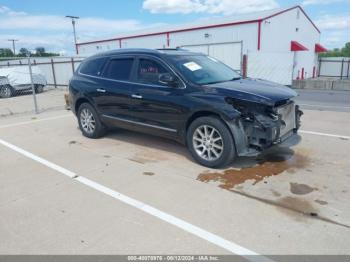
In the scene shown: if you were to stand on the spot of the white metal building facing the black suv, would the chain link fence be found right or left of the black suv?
right

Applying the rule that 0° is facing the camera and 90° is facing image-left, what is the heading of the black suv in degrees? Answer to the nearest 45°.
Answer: approximately 315°

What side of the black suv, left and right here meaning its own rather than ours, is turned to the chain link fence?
back

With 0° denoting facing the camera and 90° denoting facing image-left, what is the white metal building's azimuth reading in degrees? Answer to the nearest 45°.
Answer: approximately 315°

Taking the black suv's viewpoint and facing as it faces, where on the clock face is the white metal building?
The white metal building is roughly at 8 o'clock from the black suv.

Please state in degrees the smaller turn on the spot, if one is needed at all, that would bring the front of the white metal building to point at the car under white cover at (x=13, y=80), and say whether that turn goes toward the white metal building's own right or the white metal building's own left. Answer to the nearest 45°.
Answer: approximately 90° to the white metal building's own right

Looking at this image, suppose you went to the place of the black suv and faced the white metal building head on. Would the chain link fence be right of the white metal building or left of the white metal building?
left

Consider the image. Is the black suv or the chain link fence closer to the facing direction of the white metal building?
the black suv

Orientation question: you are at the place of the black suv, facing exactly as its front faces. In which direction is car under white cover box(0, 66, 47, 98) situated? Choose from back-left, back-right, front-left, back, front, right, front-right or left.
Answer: back

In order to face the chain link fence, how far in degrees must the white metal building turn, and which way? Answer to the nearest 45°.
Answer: approximately 90° to its right

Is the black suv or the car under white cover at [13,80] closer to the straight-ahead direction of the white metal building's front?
the black suv

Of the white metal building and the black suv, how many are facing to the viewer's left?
0
